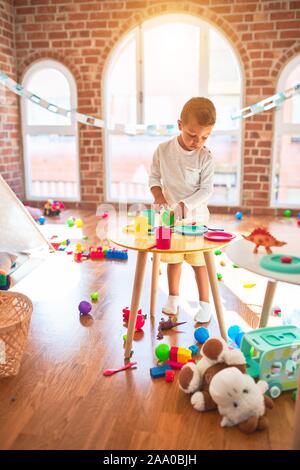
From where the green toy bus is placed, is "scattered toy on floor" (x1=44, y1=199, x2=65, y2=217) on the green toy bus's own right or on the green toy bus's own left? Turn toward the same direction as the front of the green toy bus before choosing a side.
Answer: on the green toy bus's own right

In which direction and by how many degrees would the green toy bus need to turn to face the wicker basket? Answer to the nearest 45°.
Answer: approximately 45° to its right

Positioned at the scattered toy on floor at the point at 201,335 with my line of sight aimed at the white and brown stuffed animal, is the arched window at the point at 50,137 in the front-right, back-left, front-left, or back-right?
back-right

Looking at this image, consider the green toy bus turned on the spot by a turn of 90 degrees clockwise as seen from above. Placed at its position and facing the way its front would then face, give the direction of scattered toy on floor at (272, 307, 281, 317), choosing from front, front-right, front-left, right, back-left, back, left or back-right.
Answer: front-right

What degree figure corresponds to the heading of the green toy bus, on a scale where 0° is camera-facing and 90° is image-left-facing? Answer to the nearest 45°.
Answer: approximately 45°
